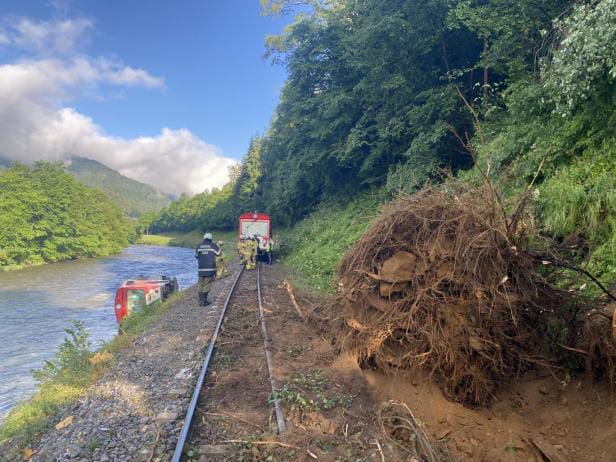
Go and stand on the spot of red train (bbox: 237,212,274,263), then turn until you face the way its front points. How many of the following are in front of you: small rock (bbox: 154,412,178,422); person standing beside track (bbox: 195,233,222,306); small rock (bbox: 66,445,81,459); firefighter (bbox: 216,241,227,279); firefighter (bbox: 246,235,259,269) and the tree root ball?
6

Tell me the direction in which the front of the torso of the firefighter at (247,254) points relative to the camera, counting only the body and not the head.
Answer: away from the camera

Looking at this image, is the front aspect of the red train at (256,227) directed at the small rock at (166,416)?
yes

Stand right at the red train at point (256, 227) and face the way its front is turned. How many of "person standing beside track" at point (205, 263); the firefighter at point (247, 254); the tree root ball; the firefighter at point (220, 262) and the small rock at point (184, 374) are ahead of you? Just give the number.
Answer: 5

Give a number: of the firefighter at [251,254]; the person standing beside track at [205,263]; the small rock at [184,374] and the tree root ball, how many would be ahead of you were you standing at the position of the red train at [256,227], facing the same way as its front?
4

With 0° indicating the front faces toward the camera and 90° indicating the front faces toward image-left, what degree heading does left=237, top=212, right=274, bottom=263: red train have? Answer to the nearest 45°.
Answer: approximately 0°

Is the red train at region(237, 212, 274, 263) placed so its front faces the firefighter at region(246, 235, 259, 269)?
yes

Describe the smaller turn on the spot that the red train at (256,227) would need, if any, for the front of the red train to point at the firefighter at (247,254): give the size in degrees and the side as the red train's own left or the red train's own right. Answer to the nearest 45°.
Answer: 0° — it already faces them

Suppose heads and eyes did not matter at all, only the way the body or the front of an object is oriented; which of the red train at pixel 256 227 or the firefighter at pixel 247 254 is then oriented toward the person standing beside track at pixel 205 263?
the red train
